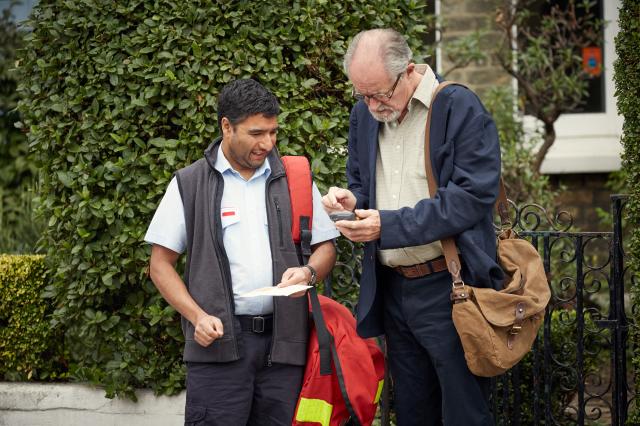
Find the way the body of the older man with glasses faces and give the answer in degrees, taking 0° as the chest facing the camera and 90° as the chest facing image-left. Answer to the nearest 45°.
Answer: approximately 45°

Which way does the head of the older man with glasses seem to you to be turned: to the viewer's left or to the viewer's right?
to the viewer's left

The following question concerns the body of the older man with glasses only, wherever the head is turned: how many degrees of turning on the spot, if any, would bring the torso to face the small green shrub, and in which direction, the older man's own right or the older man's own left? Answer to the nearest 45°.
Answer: approximately 90° to the older man's own right

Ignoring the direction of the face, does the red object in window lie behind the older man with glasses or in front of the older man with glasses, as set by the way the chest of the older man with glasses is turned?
behind

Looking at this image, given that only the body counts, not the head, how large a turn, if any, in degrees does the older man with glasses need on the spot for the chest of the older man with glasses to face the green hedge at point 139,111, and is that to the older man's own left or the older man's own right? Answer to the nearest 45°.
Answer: approximately 90° to the older man's own right

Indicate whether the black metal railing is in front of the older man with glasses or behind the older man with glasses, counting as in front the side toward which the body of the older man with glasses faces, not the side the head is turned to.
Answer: behind

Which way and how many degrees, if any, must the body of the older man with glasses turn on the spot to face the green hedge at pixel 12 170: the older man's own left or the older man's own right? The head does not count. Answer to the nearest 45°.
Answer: approximately 90° to the older man's own right

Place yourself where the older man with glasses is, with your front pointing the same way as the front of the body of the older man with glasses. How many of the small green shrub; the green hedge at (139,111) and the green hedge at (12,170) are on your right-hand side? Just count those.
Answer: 3
